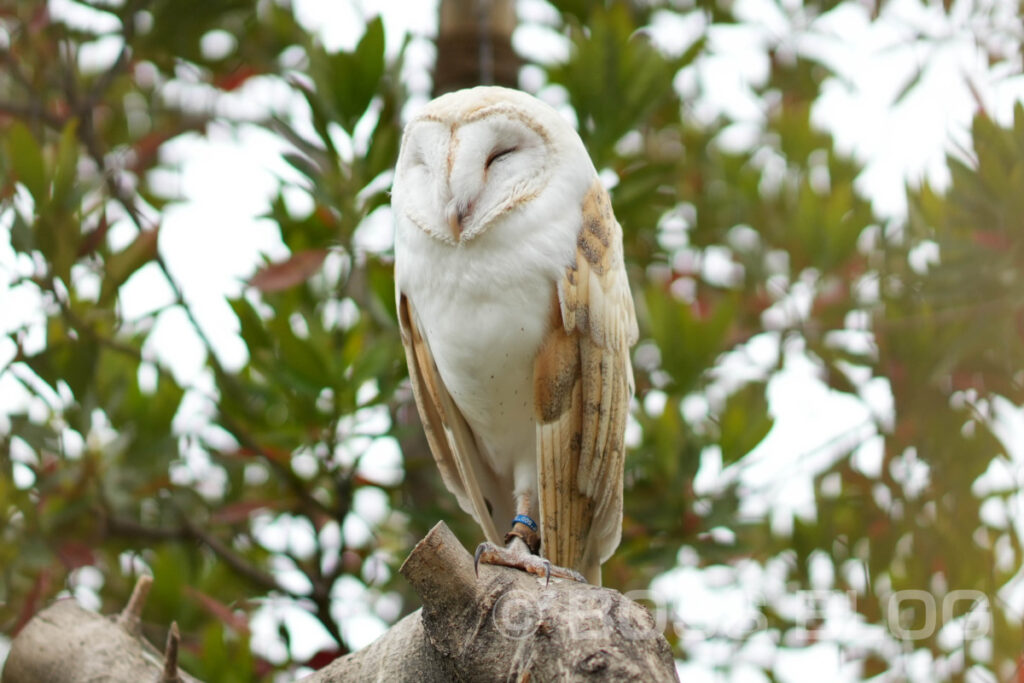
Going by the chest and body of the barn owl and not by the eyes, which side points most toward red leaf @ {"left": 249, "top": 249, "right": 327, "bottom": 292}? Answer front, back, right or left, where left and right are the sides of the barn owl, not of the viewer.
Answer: right

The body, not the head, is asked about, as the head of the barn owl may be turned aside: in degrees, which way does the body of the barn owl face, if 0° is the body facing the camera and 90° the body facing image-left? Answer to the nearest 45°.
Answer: approximately 45°

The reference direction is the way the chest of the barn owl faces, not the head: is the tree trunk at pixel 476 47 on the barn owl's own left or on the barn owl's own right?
on the barn owl's own right

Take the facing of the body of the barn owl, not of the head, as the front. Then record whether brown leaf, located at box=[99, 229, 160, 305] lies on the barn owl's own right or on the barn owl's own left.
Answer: on the barn owl's own right

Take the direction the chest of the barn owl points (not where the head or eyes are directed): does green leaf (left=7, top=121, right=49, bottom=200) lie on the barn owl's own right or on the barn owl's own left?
on the barn owl's own right

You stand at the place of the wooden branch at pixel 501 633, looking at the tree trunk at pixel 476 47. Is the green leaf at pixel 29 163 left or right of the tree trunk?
left
